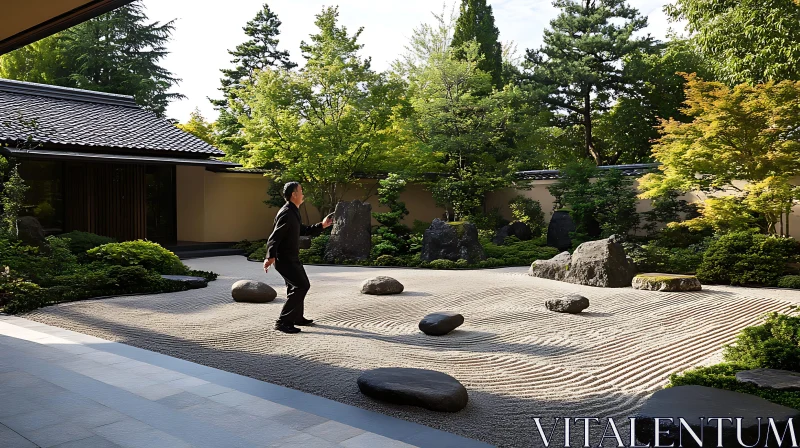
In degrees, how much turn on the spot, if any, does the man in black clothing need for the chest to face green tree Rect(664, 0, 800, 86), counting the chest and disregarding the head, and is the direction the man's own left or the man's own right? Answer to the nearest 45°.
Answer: approximately 45° to the man's own left

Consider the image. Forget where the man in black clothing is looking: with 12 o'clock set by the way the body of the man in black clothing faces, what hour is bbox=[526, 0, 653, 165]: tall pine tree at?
The tall pine tree is roughly at 10 o'clock from the man in black clothing.

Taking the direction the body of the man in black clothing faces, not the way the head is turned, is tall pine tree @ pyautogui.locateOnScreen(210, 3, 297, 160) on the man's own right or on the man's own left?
on the man's own left

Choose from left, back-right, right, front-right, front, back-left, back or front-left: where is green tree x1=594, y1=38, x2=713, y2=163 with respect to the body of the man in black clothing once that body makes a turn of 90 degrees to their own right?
back-left

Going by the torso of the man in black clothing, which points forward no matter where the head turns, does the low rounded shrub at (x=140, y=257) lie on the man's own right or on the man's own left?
on the man's own left

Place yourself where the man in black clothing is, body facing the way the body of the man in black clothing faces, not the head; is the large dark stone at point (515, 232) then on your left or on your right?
on your left

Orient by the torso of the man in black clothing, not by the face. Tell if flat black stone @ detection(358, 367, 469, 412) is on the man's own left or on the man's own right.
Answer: on the man's own right

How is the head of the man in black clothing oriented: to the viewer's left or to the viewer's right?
to the viewer's right

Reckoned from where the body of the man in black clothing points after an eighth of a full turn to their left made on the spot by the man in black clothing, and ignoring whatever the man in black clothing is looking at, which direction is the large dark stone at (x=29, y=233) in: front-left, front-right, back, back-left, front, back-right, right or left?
left

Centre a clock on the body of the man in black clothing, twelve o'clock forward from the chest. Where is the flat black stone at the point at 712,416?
The flat black stone is roughly at 2 o'clock from the man in black clothing.

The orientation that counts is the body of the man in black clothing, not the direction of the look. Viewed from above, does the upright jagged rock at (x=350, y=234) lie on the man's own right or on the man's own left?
on the man's own left

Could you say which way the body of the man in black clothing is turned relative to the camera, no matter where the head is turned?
to the viewer's right

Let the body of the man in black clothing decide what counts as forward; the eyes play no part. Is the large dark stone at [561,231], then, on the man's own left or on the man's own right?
on the man's own left

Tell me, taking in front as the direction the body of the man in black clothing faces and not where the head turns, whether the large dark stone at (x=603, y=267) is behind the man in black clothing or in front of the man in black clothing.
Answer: in front

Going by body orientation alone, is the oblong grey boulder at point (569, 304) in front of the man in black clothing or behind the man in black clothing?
in front

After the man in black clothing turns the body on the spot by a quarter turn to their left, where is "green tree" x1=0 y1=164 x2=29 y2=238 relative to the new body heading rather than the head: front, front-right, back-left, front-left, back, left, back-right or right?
front-left

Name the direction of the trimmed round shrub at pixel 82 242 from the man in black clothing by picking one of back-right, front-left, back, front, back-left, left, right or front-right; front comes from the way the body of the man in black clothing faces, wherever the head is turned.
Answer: back-left
